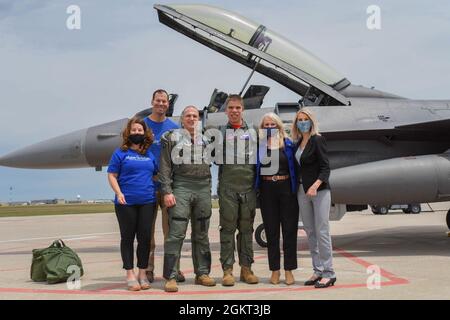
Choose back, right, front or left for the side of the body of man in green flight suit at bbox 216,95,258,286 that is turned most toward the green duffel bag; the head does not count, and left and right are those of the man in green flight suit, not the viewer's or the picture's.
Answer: right

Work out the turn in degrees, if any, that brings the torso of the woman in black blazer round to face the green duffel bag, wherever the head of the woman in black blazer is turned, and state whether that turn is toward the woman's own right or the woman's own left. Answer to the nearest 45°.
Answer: approximately 45° to the woman's own right

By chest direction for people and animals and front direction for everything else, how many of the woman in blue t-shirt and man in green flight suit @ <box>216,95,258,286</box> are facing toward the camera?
2

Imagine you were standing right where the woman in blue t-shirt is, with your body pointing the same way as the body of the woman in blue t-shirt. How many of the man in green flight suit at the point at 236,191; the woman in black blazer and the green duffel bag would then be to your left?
2

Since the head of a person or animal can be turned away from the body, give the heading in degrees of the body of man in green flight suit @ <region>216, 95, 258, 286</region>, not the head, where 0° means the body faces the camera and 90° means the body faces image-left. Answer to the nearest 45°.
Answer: approximately 0°

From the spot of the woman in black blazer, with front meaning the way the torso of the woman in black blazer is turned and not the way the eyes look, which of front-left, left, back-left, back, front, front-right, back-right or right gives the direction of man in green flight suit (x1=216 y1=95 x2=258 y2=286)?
front-right

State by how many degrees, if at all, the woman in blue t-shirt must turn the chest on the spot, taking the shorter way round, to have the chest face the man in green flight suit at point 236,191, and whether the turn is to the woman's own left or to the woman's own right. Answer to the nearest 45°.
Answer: approximately 90° to the woman's own left

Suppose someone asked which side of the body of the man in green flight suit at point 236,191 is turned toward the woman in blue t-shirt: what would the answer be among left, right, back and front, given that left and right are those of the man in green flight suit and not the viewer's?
right

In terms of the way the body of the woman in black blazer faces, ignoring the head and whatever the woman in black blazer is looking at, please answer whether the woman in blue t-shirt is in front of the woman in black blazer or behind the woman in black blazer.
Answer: in front
